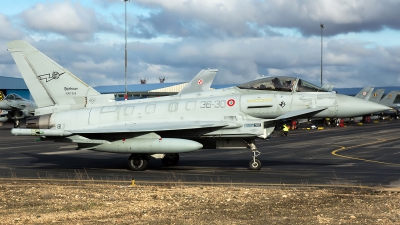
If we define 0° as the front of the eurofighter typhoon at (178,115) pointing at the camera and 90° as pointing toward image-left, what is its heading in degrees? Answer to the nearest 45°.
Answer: approximately 270°
